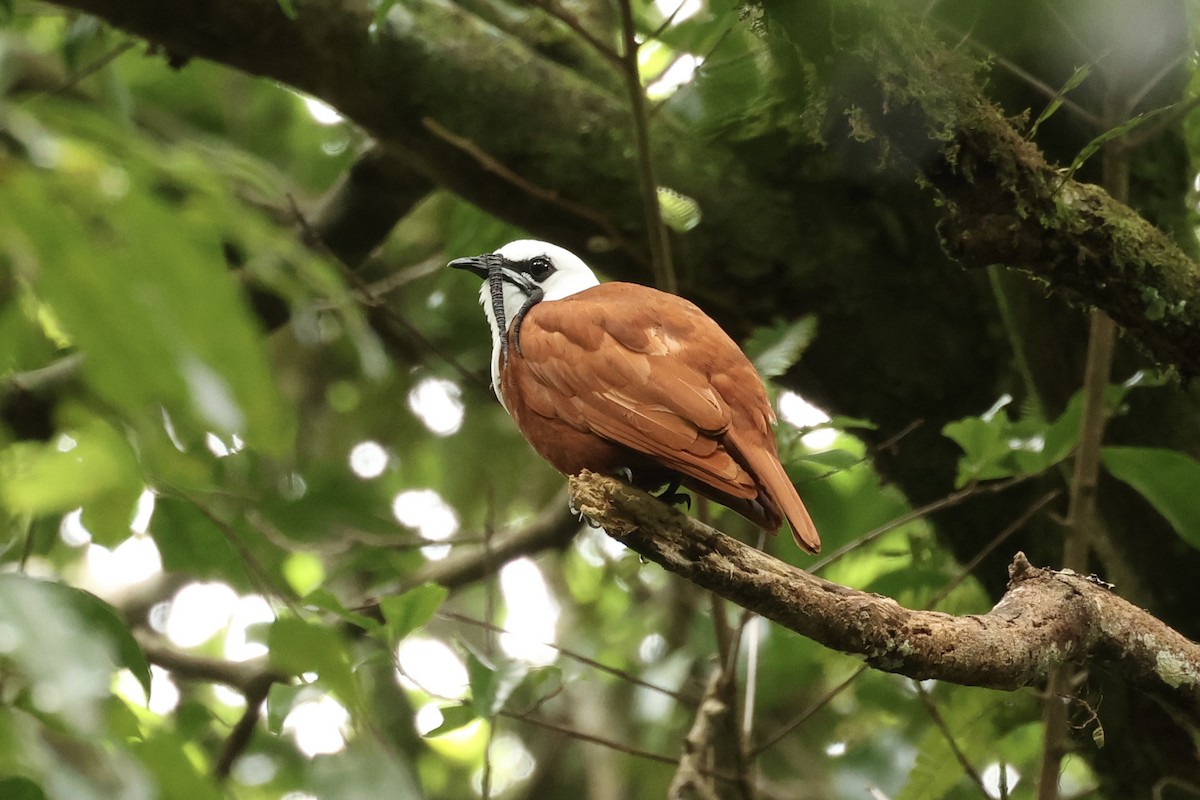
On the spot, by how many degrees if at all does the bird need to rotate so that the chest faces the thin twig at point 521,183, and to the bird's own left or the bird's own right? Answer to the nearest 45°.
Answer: approximately 45° to the bird's own right

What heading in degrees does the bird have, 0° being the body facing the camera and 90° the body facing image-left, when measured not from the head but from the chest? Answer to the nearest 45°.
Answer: approximately 90°

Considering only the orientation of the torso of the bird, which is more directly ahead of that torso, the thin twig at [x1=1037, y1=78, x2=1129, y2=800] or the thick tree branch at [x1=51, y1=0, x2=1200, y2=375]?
the thick tree branch

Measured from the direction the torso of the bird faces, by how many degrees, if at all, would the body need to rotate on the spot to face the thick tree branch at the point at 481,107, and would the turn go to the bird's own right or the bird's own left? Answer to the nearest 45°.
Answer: approximately 45° to the bird's own right
